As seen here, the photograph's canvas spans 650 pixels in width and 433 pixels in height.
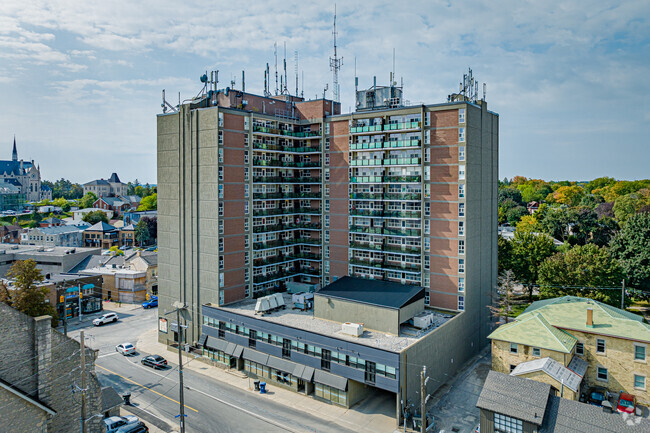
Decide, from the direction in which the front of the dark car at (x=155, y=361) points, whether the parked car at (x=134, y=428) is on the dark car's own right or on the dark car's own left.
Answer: on the dark car's own left

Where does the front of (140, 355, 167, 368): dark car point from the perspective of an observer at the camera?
facing away from the viewer and to the left of the viewer

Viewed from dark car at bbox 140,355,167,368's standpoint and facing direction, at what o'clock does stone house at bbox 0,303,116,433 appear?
The stone house is roughly at 8 o'clock from the dark car.

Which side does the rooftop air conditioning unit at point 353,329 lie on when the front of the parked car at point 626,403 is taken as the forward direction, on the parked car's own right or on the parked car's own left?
on the parked car's own right

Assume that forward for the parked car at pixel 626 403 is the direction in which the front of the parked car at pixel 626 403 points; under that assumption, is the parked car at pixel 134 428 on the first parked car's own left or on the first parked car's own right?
on the first parked car's own right

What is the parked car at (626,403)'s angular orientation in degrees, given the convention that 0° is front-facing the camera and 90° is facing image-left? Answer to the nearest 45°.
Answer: approximately 0°

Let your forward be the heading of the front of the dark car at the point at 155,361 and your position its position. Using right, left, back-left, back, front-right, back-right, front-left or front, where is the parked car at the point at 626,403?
back

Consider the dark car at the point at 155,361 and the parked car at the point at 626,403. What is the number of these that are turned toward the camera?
1

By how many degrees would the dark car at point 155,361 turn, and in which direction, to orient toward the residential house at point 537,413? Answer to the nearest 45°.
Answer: approximately 180°
